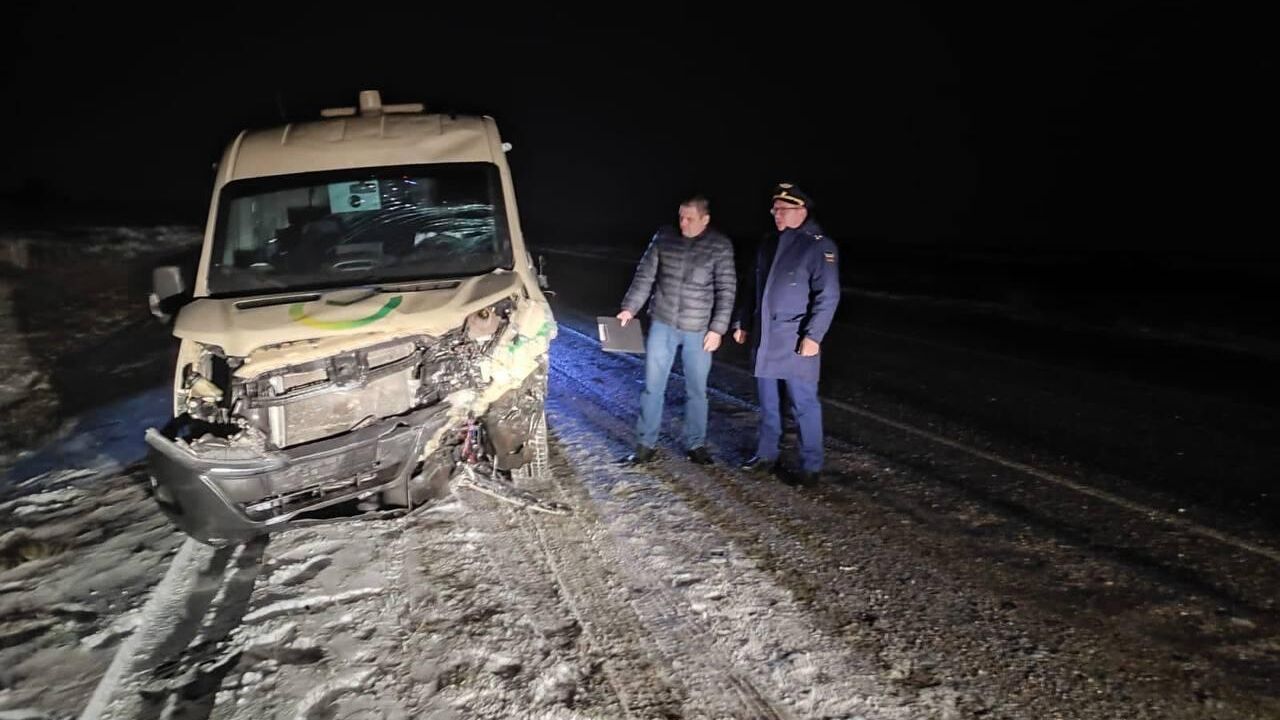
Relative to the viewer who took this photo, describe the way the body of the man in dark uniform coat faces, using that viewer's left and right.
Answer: facing the viewer and to the left of the viewer

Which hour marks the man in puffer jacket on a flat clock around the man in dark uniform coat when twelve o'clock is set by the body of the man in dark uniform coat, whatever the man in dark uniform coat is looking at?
The man in puffer jacket is roughly at 2 o'clock from the man in dark uniform coat.

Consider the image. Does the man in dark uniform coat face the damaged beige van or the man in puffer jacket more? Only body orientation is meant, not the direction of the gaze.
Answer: the damaged beige van

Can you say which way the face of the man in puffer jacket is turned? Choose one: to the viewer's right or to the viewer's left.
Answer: to the viewer's left

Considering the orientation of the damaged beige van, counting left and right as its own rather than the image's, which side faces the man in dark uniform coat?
left

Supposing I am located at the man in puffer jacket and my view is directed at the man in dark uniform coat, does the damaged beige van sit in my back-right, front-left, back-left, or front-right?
back-right

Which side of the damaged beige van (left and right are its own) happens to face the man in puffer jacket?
left

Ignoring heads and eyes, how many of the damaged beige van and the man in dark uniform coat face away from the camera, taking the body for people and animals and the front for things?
0

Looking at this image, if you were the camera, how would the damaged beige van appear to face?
facing the viewer

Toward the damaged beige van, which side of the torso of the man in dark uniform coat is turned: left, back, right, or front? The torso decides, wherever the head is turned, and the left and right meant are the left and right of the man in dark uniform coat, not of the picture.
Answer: right
